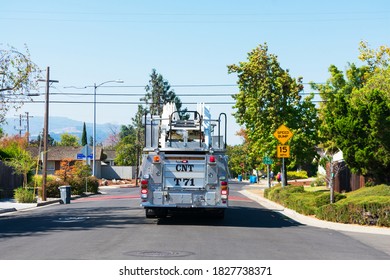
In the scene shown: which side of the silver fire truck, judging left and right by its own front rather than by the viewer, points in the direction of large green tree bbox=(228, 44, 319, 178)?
front

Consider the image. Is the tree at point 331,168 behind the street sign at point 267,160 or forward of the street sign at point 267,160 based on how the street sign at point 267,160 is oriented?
forward

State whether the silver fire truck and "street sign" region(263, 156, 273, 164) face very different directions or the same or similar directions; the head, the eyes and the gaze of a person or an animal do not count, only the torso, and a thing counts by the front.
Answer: very different directions

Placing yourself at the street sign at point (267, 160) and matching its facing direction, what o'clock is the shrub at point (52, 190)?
The shrub is roughly at 2 o'clock from the street sign.

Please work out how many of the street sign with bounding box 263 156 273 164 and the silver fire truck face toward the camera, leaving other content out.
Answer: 1

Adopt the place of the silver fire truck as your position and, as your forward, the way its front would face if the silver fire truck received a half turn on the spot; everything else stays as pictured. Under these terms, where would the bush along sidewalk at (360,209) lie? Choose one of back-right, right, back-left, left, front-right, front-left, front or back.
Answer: left

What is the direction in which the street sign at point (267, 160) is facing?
toward the camera

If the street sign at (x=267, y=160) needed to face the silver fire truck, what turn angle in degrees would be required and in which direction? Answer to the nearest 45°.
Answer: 0° — it already faces it

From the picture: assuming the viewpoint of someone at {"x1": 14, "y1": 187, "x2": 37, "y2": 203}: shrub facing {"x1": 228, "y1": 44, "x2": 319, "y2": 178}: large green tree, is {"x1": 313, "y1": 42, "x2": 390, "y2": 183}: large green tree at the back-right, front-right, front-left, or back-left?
front-right

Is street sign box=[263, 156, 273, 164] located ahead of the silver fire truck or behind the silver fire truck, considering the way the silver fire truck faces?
ahead

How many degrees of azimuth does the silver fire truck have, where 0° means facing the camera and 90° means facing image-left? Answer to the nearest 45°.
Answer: approximately 180°

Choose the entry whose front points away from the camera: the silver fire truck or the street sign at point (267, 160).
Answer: the silver fire truck
